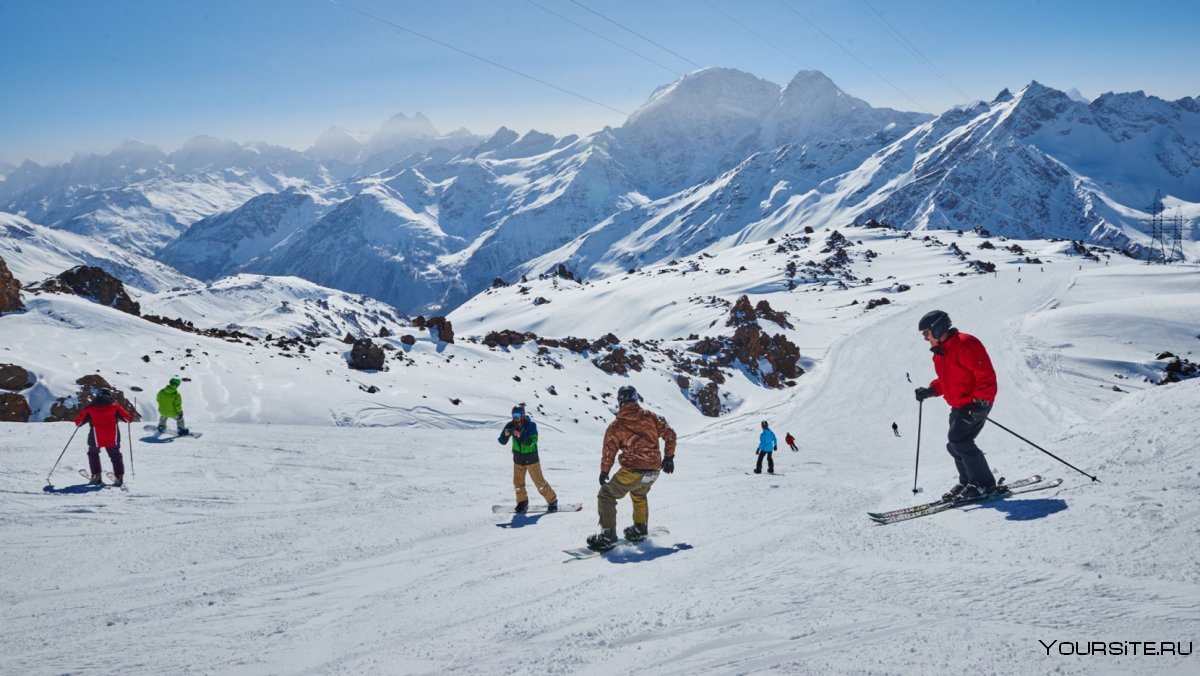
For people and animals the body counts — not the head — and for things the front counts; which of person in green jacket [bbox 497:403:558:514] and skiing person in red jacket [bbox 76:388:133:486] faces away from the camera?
the skiing person in red jacket

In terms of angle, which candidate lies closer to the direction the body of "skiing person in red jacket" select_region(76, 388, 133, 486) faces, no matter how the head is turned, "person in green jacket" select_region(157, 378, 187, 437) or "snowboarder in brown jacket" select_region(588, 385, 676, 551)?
the person in green jacket

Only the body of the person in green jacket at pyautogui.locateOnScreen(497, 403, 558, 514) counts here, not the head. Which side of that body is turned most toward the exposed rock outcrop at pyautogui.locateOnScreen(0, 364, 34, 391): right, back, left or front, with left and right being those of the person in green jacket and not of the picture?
right

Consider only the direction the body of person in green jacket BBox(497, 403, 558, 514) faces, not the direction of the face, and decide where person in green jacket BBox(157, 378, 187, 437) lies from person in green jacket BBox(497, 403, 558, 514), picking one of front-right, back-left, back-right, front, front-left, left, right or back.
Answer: right

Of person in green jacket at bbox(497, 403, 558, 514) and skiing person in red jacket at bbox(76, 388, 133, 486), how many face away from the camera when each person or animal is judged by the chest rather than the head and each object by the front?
1

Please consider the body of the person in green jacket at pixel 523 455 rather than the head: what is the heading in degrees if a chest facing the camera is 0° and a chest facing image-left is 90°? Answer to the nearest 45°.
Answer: approximately 45°

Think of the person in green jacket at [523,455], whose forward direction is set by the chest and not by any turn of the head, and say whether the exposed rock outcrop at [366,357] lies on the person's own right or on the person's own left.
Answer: on the person's own right

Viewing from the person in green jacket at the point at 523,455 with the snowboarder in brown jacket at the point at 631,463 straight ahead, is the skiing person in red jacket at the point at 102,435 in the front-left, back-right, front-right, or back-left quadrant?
back-right

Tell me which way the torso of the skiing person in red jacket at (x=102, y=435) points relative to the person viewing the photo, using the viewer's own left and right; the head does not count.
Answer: facing away from the viewer

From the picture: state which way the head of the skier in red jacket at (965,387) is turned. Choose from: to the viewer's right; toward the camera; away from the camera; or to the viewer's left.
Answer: to the viewer's left

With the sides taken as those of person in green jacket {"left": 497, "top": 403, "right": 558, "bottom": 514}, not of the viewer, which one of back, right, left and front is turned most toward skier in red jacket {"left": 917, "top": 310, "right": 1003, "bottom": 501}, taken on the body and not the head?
left
